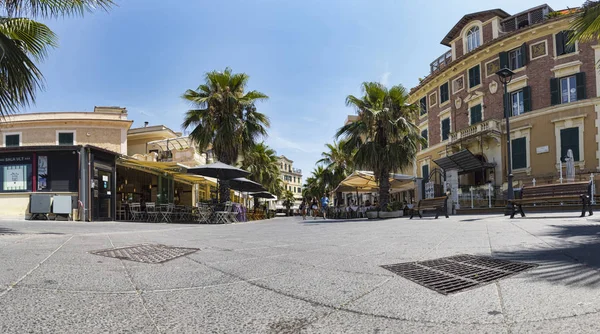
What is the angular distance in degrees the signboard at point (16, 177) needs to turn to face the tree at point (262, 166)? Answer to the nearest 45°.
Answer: approximately 135° to its left

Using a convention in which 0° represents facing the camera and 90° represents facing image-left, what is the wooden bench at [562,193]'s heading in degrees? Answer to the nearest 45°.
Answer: approximately 45°

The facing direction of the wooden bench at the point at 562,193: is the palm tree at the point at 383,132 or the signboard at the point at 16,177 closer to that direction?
the signboard

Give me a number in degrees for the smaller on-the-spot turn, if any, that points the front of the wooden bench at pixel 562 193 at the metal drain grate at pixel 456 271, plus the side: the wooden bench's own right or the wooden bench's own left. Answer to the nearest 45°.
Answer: approximately 45° to the wooden bench's own left

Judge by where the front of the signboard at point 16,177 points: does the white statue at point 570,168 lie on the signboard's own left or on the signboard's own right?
on the signboard's own left

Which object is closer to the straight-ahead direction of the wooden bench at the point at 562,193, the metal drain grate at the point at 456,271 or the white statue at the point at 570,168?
the metal drain grate

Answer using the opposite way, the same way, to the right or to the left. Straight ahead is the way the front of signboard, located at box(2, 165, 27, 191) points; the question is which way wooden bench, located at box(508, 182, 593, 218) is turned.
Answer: to the right

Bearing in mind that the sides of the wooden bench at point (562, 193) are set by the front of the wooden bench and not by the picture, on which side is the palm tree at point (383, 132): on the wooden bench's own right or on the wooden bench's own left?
on the wooden bench's own right

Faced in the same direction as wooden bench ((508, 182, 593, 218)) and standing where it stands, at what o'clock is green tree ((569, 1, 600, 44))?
The green tree is roughly at 10 o'clock from the wooden bench.

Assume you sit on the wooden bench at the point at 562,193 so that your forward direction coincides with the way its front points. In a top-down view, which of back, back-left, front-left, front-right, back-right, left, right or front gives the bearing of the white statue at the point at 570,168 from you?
back-right
